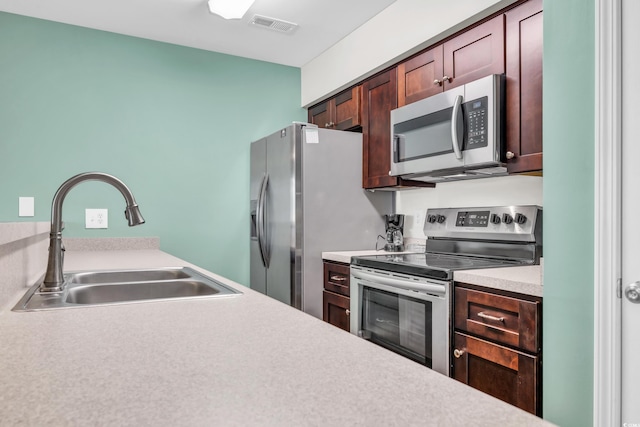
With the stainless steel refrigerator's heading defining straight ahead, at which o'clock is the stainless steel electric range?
The stainless steel electric range is roughly at 9 o'clock from the stainless steel refrigerator.
